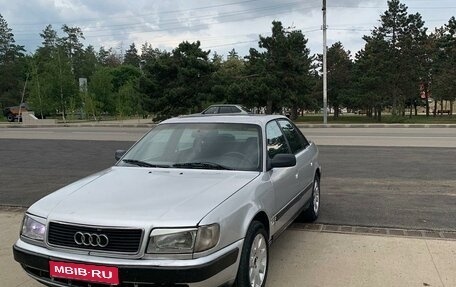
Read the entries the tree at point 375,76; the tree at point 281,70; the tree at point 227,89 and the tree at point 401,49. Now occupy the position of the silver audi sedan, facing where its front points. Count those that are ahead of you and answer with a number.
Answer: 0

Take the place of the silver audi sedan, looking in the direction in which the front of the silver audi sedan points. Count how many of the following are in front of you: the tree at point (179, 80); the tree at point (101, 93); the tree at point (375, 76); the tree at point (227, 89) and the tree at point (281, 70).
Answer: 0

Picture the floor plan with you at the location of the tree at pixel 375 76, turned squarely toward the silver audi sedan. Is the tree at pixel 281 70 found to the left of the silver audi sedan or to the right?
right

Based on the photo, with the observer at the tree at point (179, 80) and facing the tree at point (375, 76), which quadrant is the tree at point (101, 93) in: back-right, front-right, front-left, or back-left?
back-left

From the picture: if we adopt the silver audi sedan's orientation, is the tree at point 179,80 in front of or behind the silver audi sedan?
behind

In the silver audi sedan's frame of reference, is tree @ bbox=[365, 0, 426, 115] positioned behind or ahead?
behind

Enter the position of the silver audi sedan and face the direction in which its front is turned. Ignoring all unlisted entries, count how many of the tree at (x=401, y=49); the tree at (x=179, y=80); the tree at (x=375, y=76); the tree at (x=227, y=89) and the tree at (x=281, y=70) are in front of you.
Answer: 0

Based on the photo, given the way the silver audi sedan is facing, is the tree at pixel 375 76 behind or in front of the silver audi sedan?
behind

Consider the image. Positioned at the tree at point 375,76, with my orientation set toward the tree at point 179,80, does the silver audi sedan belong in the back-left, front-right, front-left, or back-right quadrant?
front-left

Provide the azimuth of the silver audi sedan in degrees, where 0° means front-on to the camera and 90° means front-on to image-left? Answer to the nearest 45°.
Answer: approximately 45°

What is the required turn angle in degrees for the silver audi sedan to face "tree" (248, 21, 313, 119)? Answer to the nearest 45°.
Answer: approximately 135° to its right

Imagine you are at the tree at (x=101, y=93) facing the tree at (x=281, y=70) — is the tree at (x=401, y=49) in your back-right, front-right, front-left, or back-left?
front-left

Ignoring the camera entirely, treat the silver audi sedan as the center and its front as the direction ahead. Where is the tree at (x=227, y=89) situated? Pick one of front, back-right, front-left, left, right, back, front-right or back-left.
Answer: back-right
